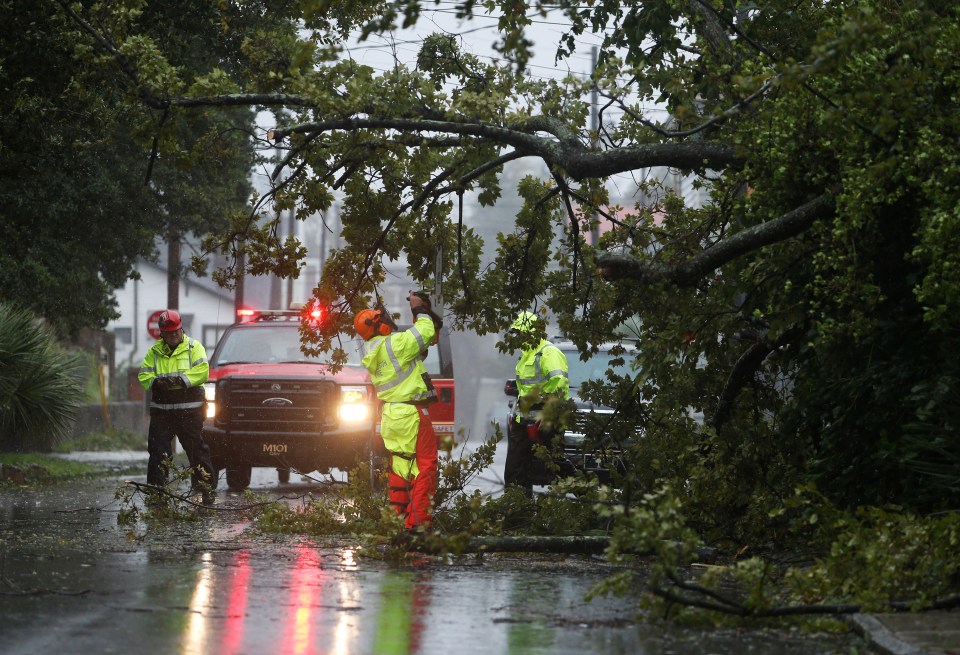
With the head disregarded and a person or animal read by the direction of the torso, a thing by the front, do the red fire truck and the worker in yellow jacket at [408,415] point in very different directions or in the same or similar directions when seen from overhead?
very different directions

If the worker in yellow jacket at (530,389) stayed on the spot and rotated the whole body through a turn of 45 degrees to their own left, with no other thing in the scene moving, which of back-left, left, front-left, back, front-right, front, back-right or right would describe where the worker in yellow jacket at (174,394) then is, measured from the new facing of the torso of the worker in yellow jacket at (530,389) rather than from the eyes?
right

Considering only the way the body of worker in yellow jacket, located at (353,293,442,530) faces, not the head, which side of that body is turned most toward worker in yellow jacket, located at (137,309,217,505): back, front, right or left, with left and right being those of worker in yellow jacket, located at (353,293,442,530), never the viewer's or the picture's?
left

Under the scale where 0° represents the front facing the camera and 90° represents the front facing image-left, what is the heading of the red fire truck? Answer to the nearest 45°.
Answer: approximately 45°

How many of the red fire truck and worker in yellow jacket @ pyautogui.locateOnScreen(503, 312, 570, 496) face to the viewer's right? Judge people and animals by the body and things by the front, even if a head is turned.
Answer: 0

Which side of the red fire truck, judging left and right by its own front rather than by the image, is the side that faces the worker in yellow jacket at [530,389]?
left

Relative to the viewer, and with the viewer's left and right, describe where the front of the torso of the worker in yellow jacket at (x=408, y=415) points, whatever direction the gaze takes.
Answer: facing away from the viewer and to the right of the viewer

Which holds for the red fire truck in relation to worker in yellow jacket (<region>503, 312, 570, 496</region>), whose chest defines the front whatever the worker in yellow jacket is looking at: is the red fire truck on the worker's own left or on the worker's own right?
on the worker's own right

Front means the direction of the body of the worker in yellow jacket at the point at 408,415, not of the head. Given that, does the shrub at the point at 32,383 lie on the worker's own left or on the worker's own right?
on the worker's own left

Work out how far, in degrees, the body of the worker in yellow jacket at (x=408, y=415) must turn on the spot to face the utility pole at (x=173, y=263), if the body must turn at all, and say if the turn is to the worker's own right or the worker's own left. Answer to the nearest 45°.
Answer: approximately 45° to the worker's own left
